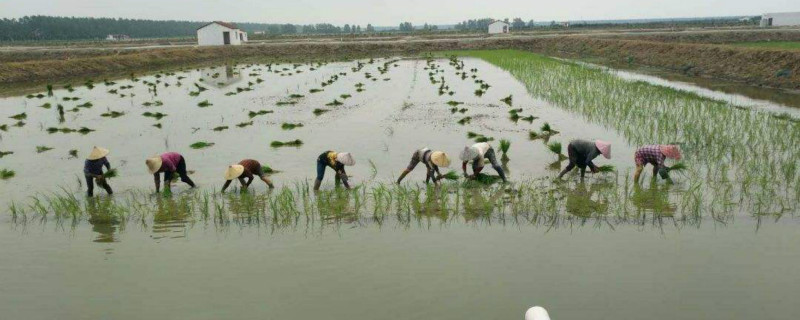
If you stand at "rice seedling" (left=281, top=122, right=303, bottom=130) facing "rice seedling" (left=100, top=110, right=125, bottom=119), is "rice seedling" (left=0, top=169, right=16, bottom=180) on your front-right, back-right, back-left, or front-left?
front-left

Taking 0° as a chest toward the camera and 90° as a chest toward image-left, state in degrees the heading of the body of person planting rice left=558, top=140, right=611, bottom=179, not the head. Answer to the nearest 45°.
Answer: approximately 270°

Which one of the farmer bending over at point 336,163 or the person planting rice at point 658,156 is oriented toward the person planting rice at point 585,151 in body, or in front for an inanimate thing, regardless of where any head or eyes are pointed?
the farmer bending over

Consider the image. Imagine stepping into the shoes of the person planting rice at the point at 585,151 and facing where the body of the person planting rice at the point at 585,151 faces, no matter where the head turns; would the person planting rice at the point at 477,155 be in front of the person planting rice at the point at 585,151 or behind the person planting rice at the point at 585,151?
behind

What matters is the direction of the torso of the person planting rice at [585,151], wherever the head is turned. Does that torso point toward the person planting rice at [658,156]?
yes

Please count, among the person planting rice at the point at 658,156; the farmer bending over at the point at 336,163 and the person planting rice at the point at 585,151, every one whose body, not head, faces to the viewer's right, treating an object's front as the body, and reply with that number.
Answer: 3

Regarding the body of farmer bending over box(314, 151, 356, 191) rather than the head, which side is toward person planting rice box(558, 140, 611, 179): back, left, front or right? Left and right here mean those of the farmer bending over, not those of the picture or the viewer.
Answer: front

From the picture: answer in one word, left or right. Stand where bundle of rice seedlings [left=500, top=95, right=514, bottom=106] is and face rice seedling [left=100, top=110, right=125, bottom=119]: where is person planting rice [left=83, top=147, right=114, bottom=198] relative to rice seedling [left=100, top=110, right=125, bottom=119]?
left

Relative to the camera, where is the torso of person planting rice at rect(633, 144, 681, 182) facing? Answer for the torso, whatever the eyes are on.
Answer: to the viewer's right

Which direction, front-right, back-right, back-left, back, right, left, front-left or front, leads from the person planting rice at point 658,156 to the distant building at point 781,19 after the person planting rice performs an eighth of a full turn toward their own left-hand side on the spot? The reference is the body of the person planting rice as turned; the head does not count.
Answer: front-left

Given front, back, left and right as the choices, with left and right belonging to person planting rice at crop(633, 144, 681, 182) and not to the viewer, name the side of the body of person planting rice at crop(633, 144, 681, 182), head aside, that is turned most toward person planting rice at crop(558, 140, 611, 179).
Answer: back

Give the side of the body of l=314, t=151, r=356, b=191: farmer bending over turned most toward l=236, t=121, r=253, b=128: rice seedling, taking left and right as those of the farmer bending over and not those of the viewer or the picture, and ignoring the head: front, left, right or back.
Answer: left

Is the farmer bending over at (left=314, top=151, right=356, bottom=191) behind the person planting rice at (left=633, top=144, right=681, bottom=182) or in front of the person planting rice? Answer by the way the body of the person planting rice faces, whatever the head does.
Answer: behind

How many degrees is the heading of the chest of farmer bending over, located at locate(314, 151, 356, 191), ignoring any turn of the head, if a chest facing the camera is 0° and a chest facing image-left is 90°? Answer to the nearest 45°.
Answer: approximately 270°

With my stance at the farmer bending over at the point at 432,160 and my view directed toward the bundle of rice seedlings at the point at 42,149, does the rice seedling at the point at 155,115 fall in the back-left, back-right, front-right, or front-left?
front-right
